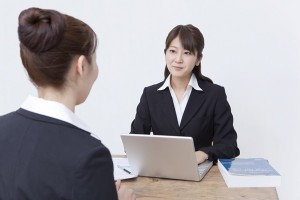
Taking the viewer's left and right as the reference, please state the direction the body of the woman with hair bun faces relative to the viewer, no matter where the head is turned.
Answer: facing away from the viewer and to the right of the viewer

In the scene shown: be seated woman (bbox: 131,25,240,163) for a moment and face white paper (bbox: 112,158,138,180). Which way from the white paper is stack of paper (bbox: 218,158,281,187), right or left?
left

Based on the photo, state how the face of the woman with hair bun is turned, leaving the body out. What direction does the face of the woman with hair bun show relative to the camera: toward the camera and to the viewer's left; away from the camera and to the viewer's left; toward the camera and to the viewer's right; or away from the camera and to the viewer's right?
away from the camera and to the viewer's right

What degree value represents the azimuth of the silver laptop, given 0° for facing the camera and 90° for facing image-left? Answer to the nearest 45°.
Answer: approximately 180°

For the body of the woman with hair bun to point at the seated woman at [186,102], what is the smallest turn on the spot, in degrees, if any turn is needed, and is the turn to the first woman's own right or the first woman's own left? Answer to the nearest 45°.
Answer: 0° — they already face them
